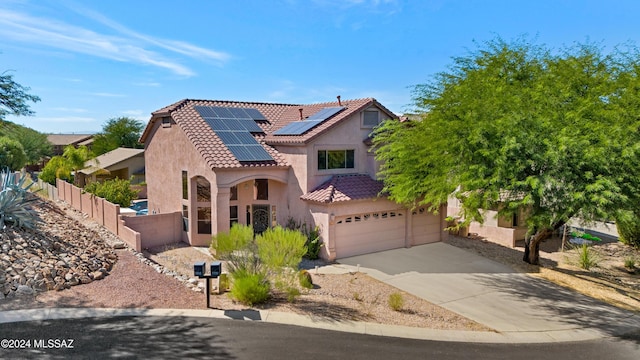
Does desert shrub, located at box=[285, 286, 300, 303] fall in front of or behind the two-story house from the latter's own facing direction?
in front

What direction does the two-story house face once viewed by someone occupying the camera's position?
facing the viewer and to the right of the viewer

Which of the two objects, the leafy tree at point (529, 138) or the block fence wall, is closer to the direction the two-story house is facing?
the leafy tree

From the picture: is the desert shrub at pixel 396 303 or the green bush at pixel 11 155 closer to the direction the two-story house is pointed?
the desert shrub

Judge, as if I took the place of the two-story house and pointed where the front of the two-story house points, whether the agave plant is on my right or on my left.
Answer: on my right

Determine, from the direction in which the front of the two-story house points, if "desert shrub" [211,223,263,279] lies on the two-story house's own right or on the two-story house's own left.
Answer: on the two-story house's own right

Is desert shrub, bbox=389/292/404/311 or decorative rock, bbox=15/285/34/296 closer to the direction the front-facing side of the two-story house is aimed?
the desert shrub

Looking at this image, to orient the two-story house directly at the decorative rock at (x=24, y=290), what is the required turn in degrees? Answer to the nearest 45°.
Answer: approximately 90° to its right

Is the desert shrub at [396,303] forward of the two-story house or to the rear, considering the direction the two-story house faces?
forward

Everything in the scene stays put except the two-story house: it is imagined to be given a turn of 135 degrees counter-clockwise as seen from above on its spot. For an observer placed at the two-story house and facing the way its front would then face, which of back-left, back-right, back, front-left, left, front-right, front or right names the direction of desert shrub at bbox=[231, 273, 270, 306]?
back

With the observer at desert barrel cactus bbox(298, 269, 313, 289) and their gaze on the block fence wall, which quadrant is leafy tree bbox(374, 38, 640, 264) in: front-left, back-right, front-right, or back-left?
back-right

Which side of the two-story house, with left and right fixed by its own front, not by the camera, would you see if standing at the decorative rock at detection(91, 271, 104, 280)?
right

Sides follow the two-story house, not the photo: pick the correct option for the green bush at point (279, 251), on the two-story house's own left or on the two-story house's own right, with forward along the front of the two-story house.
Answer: on the two-story house's own right
